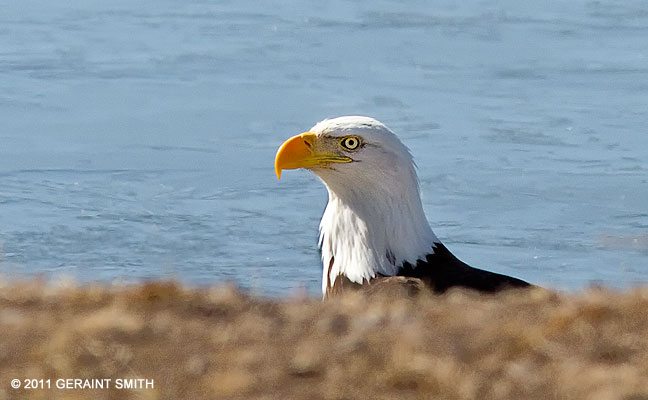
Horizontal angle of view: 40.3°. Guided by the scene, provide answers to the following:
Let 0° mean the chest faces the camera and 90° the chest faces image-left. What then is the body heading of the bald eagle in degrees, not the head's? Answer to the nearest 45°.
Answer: approximately 90°

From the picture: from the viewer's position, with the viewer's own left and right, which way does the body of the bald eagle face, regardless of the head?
facing to the left of the viewer
